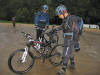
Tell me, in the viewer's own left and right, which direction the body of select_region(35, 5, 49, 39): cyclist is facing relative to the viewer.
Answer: facing the viewer and to the right of the viewer

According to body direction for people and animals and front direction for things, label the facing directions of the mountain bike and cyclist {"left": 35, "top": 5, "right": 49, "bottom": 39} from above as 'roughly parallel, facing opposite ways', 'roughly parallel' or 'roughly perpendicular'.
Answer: roughly perpendicular

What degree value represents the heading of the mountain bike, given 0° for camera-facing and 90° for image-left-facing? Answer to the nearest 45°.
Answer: approximately 45°

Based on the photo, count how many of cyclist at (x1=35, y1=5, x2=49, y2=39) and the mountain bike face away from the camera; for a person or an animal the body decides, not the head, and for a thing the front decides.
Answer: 0

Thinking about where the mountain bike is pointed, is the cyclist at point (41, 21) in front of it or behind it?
behind

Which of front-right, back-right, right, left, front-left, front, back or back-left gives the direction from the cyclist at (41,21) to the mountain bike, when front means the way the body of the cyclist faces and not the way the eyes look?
front-right
